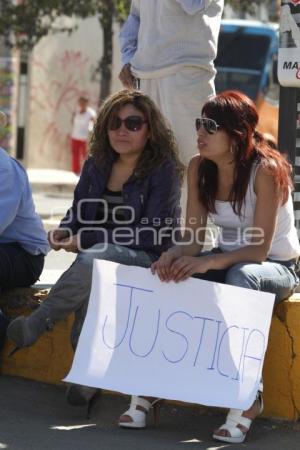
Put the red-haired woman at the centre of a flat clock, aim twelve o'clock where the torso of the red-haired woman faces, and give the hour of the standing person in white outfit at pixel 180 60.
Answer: The standing person in white outfit is roughly at 4 o'clock from the red-haired woman.

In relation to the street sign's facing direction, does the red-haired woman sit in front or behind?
in front

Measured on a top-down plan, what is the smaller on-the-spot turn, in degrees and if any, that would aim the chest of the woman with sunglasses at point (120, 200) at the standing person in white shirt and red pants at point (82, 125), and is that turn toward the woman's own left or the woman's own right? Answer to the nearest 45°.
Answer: approximately 135° to the woman's own right

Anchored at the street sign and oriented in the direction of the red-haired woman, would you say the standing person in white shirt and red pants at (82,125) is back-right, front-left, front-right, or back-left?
back-right

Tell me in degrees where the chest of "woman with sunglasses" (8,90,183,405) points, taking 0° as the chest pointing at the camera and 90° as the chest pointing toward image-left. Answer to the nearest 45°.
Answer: approximately 45°

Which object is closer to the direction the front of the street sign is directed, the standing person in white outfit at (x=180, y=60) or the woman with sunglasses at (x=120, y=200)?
the woman with sunglasses

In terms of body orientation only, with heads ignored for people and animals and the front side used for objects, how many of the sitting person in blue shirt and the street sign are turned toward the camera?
1

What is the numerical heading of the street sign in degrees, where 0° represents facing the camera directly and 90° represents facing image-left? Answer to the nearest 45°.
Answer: approximately 0°

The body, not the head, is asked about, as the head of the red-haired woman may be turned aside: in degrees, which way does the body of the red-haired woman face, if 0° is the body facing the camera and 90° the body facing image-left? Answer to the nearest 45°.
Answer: approximately 45°
